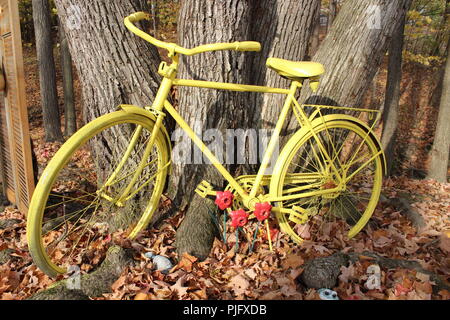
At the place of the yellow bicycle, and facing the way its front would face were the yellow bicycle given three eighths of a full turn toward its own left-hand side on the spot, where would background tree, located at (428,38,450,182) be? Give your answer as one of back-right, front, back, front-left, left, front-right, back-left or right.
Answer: front-left

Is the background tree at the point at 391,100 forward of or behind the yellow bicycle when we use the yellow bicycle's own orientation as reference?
behind

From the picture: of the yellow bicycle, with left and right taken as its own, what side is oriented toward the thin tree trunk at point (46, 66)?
right

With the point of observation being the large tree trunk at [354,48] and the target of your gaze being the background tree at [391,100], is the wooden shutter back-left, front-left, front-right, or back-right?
back-left

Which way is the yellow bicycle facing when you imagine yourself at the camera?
facing the viewer and to the left of the viewer

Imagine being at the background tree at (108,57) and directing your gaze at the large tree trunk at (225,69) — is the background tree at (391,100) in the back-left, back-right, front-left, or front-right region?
front-left
